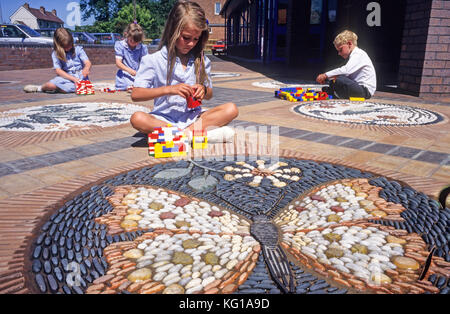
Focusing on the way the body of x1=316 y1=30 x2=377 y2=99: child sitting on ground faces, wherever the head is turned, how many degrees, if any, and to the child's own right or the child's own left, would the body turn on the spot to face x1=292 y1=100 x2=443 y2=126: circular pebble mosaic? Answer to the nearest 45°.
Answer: approximately 90° to the child's own left

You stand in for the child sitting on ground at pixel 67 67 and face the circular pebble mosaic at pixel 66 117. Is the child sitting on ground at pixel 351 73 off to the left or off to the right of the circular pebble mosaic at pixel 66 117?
left

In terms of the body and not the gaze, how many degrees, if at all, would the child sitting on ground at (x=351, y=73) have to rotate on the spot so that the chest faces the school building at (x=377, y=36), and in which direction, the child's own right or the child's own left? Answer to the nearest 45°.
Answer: approximately 90° to the child's own right

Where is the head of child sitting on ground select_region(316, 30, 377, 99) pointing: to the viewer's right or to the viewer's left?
to the viewer's left

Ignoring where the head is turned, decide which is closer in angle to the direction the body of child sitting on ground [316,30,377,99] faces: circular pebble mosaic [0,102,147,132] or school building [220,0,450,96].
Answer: the circular pebble mosaic

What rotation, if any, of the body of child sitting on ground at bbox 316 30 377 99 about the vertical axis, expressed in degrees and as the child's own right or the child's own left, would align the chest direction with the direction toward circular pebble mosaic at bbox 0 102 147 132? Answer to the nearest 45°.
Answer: approximately 45° to the child's own left

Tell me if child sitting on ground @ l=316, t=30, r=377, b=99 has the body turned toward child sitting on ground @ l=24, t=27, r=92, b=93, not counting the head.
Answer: yes

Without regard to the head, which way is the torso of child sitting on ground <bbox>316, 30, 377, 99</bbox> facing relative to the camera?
to the viewer's left

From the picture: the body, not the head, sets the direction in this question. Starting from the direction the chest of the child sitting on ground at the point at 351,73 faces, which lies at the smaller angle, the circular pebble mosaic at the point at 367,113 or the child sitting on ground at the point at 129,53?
the child sitting on ground

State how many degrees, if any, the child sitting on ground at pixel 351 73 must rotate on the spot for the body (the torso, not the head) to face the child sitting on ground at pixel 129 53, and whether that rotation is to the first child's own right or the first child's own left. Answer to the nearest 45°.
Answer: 0° — they already face them

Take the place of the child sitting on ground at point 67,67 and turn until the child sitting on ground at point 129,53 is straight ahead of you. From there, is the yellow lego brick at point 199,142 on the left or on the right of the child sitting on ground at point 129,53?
right
